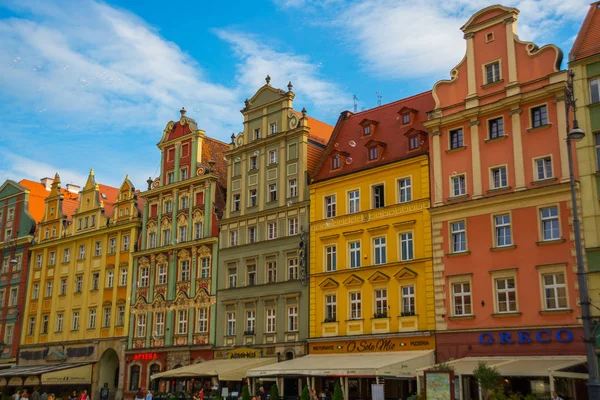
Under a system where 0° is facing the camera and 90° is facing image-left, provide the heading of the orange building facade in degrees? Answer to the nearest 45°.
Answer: approximately 0°
